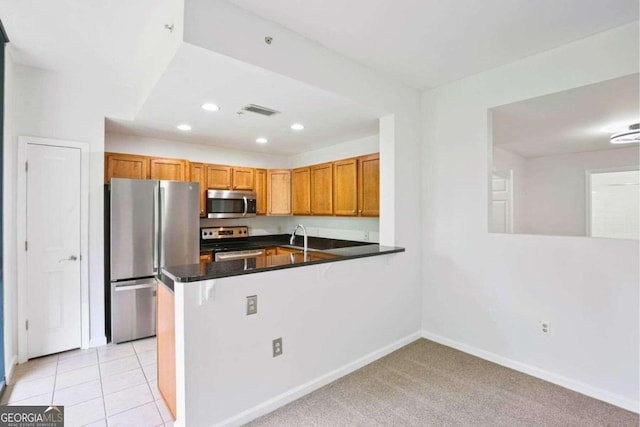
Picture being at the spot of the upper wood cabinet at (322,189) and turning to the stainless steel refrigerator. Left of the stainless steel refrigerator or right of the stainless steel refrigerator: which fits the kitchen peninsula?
left

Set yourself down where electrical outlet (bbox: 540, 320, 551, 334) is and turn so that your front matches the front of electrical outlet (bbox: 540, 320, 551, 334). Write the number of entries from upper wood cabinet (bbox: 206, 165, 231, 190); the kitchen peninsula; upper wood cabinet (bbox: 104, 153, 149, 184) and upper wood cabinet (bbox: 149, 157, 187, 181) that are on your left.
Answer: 0

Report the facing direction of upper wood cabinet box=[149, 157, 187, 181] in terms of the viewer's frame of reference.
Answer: facing the viewer

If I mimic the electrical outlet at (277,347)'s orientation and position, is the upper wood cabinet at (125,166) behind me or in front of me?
behind

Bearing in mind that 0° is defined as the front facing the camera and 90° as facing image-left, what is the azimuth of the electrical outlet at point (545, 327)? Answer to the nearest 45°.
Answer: approximately 0°

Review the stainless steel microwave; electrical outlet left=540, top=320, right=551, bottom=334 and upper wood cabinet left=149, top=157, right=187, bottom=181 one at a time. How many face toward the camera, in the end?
3

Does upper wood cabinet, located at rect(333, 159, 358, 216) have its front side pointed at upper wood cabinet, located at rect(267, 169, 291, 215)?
no

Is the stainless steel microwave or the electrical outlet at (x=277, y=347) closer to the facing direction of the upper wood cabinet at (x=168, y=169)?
the electrical outlet

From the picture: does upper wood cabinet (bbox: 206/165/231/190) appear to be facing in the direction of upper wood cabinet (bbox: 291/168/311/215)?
no

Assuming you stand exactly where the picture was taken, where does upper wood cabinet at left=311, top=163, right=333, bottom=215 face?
facing the viewer and to the left of the viewer

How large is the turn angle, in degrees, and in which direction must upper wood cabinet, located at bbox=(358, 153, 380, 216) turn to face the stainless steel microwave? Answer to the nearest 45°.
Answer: approximately 45° to its right

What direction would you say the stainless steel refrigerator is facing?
toward the camera

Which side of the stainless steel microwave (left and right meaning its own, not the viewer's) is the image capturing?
front

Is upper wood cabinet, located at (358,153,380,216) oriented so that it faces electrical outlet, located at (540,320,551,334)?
no

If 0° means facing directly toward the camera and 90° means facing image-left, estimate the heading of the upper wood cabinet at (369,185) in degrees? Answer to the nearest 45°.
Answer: approximately 45°

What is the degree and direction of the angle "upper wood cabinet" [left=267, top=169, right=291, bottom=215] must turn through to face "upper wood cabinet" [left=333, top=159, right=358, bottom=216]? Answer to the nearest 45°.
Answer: approximately 45° to its left

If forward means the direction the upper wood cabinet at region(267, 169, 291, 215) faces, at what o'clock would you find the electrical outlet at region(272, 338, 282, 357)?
The electrical outlet is roughly at 12 o'clock from the upper wood cabinet.
